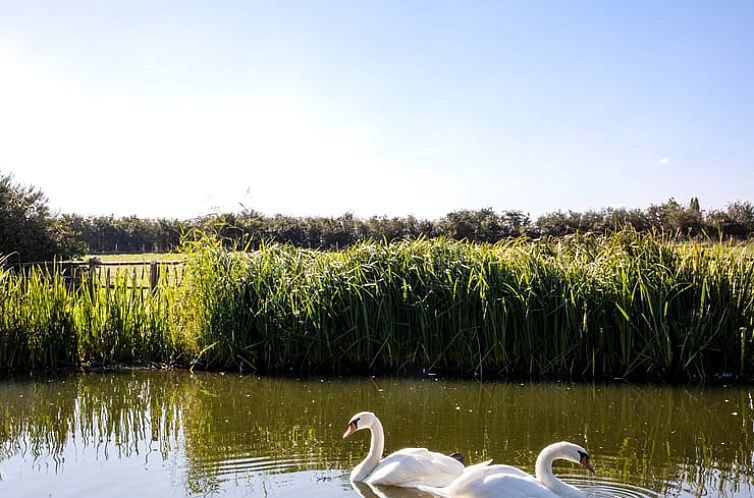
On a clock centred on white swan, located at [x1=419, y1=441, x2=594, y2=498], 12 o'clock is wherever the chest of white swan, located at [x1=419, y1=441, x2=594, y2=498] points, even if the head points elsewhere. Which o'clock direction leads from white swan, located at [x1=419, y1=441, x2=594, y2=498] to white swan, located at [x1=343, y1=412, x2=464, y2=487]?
white swan, located at [x1=343, y1=412, x2=464, y2=487] is roughly at 7 o'clock from white swan, located at [x1=419, y1=441, x2=594, y2=498].

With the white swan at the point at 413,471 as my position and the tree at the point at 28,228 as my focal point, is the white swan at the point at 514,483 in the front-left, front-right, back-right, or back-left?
back-right

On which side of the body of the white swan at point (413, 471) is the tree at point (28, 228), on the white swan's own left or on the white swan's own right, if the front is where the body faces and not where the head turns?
on the white swan's own right

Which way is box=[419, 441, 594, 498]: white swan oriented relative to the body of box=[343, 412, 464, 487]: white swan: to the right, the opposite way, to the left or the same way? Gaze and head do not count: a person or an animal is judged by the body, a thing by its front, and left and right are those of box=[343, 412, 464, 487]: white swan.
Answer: the opposite way

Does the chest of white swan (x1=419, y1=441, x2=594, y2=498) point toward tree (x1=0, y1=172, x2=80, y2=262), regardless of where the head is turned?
no

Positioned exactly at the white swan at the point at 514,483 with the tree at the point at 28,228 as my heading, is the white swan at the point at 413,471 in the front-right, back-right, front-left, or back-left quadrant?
front-left

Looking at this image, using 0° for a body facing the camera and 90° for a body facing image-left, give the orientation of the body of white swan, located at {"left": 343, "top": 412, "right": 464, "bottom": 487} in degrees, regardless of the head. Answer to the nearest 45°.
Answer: approximately 90°

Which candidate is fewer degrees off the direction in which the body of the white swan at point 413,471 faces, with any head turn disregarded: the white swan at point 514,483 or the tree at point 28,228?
the tree

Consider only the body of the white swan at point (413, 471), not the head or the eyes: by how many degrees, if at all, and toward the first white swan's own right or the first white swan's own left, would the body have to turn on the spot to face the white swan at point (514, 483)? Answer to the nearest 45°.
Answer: approximately 135° to the first white swan's own left

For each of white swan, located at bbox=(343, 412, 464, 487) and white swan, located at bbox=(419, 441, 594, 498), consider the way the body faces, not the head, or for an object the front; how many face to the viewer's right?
1

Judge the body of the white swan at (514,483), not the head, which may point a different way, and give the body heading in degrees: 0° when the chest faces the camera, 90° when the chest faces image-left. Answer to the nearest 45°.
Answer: approximately 270°
